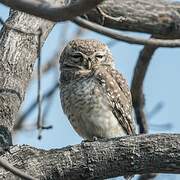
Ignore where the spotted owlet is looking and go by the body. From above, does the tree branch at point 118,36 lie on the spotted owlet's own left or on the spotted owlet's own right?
on the spotted owlet's own left

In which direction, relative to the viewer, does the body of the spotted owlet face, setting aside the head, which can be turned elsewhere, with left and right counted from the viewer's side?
facing the viewer and to the left of the viewer
